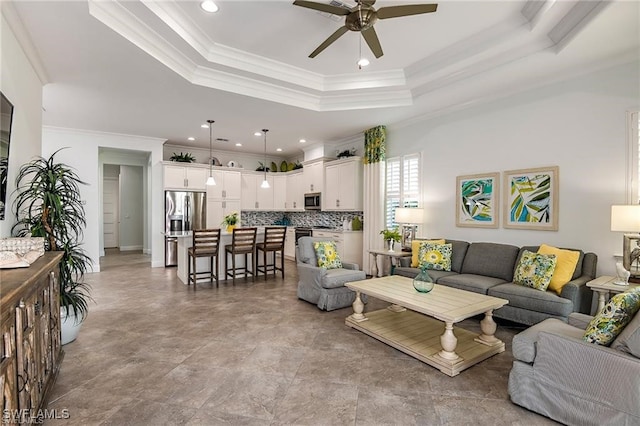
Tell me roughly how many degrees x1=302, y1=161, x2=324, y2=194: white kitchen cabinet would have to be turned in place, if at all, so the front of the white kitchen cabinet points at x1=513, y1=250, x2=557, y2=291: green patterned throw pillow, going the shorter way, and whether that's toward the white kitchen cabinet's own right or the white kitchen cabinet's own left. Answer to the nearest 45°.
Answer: approximately 90° to the white kitchen cabinet's own left

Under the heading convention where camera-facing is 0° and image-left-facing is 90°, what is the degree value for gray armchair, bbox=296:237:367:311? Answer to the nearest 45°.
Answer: approximately 315°

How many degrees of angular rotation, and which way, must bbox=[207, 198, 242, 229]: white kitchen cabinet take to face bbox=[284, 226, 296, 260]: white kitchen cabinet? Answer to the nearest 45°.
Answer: approximately 90° to its left

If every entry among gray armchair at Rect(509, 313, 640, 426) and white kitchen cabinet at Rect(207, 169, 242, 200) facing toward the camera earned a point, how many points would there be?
1

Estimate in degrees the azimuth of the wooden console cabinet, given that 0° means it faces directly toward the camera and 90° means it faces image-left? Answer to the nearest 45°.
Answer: approximately 315°

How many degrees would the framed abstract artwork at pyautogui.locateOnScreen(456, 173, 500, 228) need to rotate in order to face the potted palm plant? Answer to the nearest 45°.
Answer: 0° — it already faces it

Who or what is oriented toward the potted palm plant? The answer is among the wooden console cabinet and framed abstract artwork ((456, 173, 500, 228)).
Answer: the framed abstract artwork

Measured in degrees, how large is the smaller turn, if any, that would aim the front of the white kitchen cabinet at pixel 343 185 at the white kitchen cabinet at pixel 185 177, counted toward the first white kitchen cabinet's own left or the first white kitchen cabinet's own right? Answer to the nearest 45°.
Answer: approximately 45° to the first white kitchen cabinet's own right

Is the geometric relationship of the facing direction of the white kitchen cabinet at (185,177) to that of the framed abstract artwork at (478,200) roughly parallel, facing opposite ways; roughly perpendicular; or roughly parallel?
roughly perpendicular

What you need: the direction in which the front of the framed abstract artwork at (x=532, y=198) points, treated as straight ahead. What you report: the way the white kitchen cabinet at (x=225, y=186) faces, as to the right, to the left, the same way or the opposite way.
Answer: to the left

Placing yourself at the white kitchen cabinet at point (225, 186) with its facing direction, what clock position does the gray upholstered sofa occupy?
The gray upholstered sofa is roughly at 11 o'clock from the white kitchen cabinet.

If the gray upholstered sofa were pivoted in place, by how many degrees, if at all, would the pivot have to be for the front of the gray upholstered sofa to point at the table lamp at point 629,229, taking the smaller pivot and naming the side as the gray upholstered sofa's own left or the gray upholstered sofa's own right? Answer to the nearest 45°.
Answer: approximately 135° to the gray upholstered sofa's own left

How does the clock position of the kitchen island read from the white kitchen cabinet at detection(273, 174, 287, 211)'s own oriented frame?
The kitchen island is roughly at 1 o'clock from the white kitchen cabinet.

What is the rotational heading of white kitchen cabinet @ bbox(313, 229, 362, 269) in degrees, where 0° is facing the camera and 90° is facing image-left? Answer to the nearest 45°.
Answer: approximately 45°

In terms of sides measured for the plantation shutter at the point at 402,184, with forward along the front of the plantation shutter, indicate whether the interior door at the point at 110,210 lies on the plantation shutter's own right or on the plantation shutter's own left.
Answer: on the plantation shutter's own right

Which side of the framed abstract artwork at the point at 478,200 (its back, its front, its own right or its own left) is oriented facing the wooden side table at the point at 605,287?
left

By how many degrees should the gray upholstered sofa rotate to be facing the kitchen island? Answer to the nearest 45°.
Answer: approximately 45° to its right
